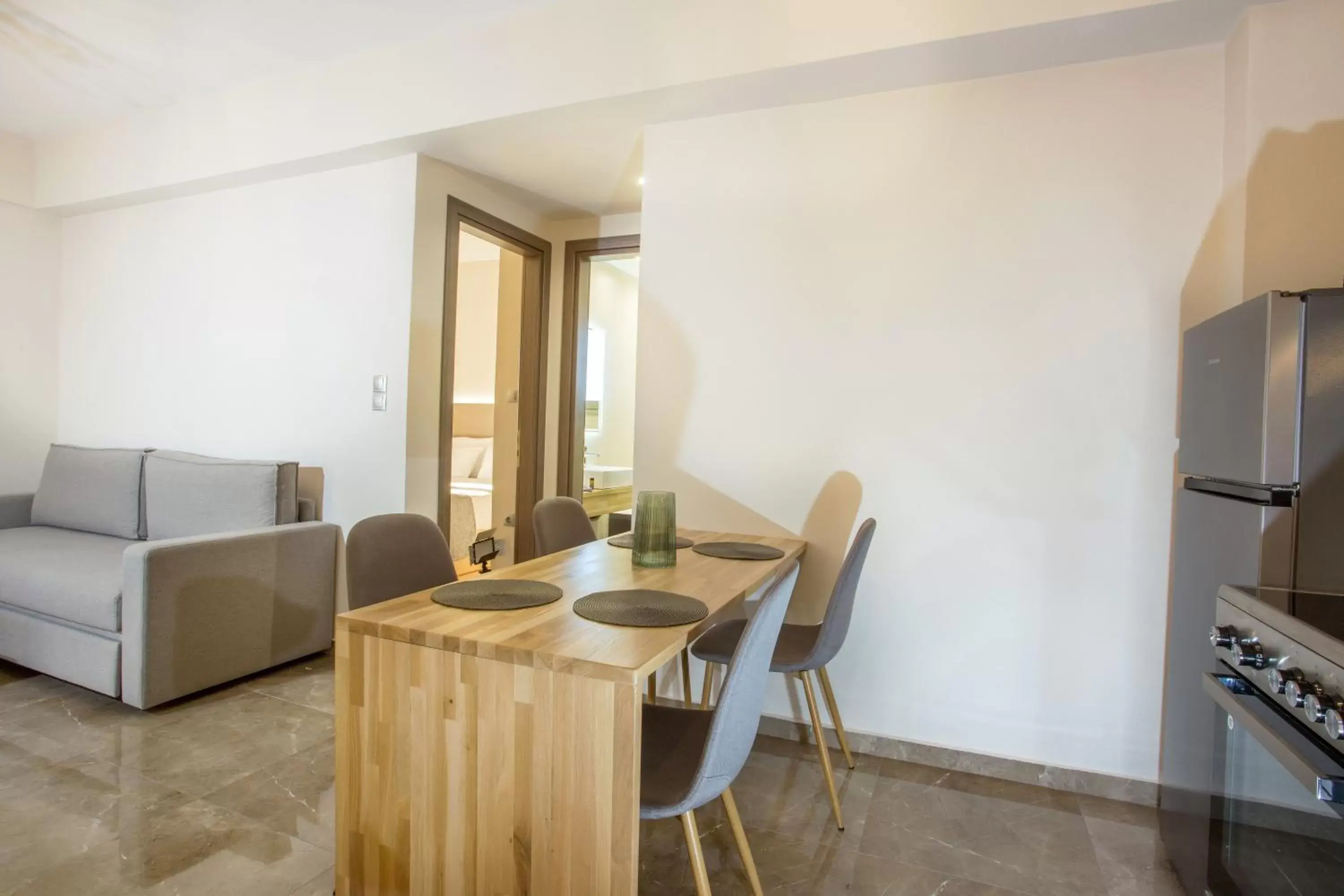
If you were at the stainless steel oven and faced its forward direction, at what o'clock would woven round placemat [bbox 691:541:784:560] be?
The woven round placemat is roughly at 2 o'clock from the stainless steel oven.

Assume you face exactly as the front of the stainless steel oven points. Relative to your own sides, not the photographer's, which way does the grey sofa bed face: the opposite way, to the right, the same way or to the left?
to the left

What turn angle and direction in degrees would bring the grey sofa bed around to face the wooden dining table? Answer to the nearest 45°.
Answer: approximately 45° to its left

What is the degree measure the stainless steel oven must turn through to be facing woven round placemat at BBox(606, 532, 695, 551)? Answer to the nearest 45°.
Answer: approximately 45° to its right

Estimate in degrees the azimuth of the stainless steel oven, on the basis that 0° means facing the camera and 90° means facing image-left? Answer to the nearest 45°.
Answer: approximately 45°

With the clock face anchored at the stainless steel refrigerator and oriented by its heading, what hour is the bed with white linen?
The bed with white linen is roughly at 2 o'clock from the stainless steel refrigerator.

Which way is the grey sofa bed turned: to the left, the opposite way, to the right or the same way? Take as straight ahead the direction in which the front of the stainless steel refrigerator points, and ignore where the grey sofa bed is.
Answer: to the left

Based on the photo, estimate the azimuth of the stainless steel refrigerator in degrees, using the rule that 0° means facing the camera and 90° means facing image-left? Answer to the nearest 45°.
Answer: approximately 45°
